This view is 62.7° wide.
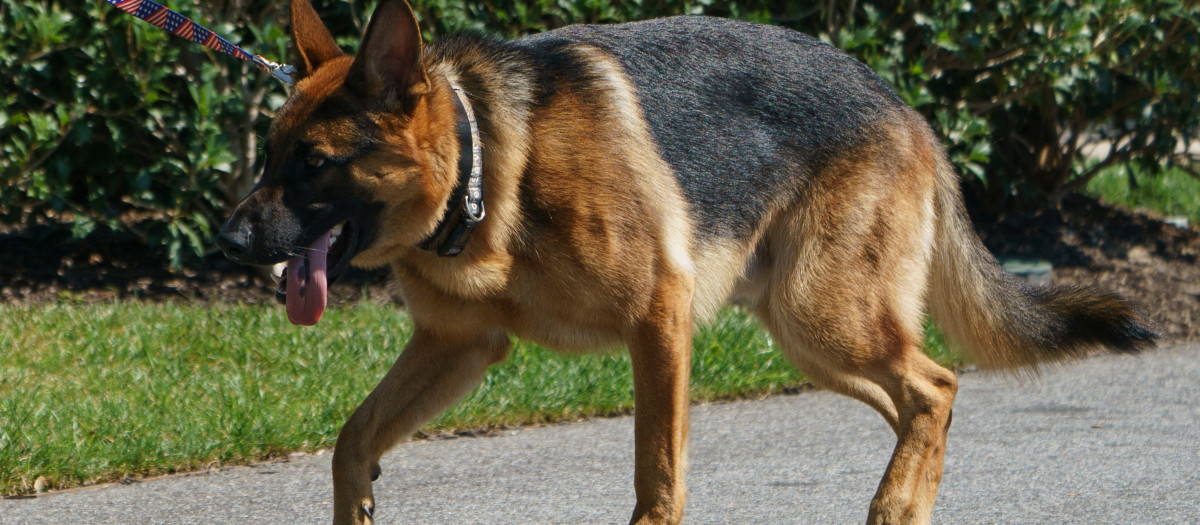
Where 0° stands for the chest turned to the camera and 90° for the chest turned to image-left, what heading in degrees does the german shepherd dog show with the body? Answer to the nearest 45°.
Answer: approximately 90°
